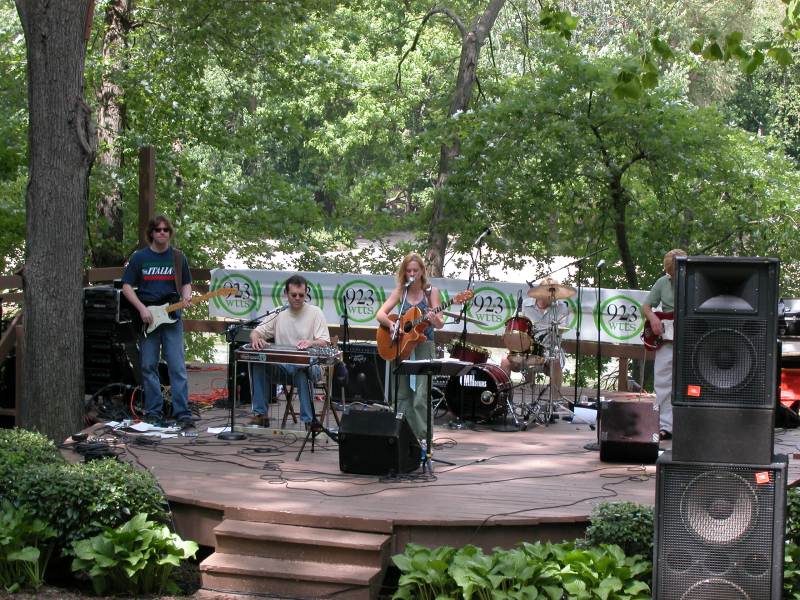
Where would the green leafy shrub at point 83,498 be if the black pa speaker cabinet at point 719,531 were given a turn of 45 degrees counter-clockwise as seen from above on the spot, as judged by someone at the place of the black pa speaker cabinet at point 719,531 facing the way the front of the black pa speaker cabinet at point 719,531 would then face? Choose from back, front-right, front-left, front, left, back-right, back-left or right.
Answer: back-right

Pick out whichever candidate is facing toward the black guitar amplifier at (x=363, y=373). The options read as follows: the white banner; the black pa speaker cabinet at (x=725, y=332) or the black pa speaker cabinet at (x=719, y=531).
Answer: the white banner

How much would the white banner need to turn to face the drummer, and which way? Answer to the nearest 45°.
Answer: approximately 45° to its left

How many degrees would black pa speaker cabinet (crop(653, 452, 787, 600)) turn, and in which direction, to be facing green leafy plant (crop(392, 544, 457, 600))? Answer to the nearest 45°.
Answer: approximately 90° to its right

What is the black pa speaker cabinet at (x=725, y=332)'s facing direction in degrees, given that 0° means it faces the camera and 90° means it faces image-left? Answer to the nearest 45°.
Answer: approximately 0°

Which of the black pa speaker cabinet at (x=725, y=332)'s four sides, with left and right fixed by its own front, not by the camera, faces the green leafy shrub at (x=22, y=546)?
right

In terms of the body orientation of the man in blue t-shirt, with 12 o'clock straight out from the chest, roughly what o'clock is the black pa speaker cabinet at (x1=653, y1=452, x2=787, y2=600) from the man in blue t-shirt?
The black pa speaker cabinet is roughly at 11 o'clock from the man in blue t-shirt.

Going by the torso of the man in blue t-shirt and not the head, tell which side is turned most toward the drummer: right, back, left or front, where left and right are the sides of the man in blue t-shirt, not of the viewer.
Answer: left

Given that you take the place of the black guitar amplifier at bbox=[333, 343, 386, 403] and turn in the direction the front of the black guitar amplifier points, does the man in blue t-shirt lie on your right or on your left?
on your right

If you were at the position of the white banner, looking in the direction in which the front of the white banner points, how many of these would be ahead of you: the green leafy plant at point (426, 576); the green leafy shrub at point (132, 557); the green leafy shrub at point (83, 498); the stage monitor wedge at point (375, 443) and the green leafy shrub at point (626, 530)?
5
